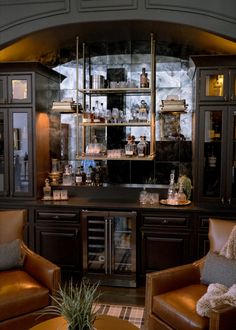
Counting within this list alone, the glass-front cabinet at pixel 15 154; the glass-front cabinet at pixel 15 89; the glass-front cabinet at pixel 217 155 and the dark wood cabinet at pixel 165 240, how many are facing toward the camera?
4

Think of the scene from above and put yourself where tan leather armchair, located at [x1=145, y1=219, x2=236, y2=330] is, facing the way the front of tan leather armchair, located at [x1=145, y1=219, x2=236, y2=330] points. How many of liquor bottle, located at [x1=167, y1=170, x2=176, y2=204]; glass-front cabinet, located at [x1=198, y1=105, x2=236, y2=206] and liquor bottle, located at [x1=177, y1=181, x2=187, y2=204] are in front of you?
0

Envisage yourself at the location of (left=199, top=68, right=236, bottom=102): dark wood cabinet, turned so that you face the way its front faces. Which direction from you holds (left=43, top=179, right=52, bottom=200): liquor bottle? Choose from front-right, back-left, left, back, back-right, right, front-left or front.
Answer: right

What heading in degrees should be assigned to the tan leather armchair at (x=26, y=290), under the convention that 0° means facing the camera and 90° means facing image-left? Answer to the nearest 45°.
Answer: approximately 315°

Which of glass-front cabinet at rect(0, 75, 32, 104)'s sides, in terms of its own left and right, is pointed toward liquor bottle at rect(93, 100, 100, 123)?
left

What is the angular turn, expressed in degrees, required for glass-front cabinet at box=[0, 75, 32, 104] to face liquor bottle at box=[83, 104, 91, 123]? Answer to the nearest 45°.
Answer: approximately 90° to its left

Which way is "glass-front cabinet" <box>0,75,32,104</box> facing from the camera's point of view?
toward the camera

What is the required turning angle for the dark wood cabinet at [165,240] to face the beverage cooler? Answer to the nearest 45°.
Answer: approximately 90° to its right

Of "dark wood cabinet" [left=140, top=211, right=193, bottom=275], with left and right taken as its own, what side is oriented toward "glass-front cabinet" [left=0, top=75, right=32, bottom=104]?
right

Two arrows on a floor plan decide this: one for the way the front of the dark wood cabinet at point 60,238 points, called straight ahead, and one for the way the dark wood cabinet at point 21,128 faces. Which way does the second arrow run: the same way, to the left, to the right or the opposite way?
the same way

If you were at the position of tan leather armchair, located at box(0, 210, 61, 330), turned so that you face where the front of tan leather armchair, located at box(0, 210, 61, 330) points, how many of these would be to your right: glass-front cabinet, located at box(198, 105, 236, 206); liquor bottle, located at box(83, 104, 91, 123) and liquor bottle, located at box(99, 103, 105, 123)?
0

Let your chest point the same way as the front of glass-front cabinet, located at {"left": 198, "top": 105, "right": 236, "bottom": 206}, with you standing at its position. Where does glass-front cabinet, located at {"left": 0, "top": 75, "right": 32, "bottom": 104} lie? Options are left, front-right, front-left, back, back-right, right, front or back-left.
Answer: right

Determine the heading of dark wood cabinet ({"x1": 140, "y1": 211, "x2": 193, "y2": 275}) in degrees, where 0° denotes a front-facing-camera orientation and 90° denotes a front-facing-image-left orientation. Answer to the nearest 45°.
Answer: approximately 0°

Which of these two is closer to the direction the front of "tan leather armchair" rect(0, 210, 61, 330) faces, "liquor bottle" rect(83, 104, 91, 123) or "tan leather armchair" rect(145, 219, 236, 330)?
the tan leather armchair

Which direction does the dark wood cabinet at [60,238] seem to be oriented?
toward the camera

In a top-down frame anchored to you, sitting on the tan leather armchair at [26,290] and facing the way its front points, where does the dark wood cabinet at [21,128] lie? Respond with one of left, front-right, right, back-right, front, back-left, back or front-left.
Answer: back-left

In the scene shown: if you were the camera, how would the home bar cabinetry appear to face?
facing the viewer
